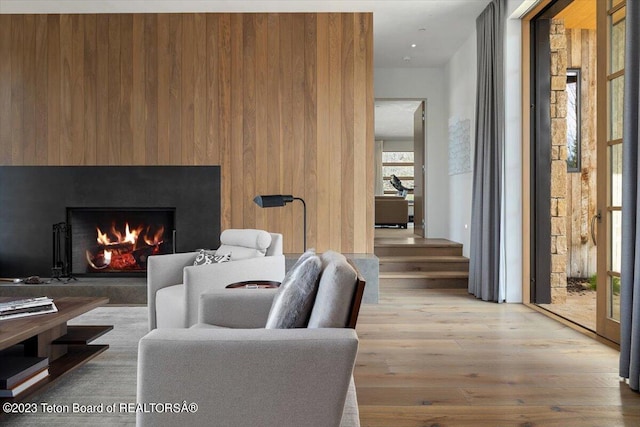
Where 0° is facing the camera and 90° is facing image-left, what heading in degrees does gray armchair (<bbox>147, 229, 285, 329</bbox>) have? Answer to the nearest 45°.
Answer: approximately 45°

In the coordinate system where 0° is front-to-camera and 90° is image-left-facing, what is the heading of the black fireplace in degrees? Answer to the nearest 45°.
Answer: approximately 0°

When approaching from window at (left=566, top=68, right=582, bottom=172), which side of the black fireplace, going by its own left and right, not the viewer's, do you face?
left

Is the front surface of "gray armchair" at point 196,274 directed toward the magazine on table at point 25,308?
yes

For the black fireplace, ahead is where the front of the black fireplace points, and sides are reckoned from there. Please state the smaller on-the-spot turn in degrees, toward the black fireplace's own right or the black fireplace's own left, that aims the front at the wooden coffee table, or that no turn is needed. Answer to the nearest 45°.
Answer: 0° — it already faces it
